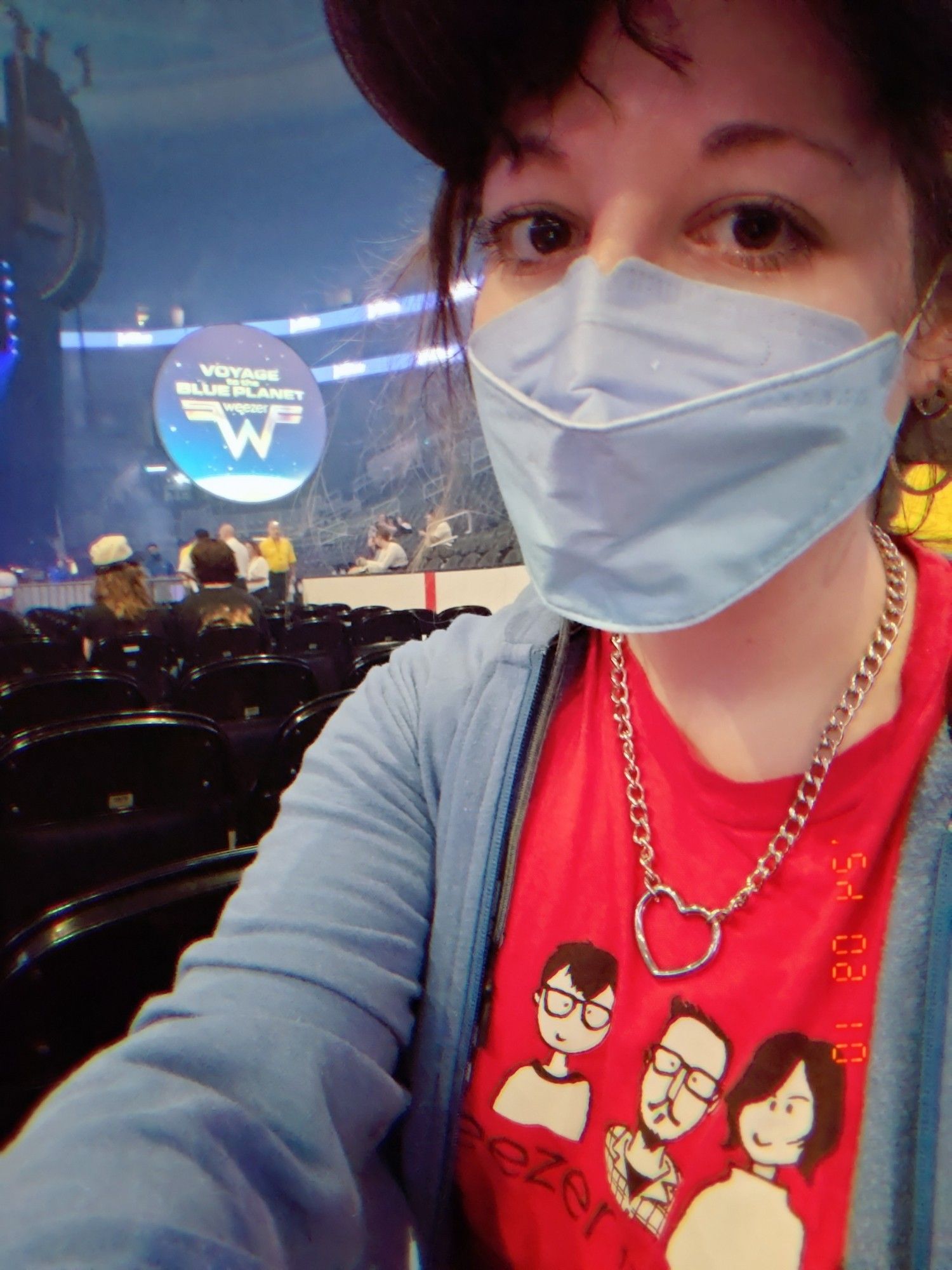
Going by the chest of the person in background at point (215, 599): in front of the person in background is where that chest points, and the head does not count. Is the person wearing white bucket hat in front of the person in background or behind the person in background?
in front

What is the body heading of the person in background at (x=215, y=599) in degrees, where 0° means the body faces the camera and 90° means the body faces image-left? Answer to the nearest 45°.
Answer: approximately 180°

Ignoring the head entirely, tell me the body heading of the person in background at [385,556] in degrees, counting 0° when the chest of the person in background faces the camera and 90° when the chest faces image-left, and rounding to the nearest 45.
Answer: approximately 90°

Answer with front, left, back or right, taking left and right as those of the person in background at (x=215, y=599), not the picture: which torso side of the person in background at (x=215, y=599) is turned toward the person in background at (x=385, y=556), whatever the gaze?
front

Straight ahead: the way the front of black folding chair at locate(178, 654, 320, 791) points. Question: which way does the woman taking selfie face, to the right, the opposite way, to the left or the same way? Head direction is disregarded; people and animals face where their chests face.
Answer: the opposite way

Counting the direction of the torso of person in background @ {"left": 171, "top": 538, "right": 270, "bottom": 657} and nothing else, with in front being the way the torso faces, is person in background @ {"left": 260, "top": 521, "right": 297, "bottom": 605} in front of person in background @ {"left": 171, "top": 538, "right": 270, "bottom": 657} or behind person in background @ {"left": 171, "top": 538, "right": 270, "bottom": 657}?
in front

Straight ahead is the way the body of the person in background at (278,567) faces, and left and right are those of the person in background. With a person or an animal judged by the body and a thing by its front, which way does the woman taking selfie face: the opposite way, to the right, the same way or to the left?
the same way

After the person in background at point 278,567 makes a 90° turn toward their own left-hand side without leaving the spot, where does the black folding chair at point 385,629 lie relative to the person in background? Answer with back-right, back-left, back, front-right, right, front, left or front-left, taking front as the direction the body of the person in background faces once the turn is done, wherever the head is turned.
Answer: right

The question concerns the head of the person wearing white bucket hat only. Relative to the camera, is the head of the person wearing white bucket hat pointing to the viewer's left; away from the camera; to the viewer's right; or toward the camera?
away from the camera

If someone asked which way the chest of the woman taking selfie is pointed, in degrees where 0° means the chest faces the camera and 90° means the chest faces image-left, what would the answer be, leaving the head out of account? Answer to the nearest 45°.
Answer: approximately 0°

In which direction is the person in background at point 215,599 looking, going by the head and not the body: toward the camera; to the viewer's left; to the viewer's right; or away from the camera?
away from the camera

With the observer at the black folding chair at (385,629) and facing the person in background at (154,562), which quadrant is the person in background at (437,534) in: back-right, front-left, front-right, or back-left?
front-right

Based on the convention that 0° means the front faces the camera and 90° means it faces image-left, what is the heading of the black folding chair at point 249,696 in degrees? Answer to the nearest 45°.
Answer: approximately 180°

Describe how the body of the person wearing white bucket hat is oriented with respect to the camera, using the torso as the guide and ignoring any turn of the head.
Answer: away from the camera

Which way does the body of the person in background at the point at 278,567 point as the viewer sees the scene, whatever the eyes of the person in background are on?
toward the camera

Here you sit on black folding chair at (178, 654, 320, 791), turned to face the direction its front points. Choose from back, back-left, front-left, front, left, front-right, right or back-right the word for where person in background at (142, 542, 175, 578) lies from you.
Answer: front

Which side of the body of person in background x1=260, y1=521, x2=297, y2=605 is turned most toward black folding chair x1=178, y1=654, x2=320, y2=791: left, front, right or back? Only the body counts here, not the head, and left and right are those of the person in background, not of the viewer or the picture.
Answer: front

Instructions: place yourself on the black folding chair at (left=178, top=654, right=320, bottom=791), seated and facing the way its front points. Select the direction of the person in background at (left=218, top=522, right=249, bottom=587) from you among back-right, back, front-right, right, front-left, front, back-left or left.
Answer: front

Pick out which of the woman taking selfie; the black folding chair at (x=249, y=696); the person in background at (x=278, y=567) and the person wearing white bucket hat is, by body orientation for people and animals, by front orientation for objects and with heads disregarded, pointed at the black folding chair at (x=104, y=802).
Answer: the person in background
